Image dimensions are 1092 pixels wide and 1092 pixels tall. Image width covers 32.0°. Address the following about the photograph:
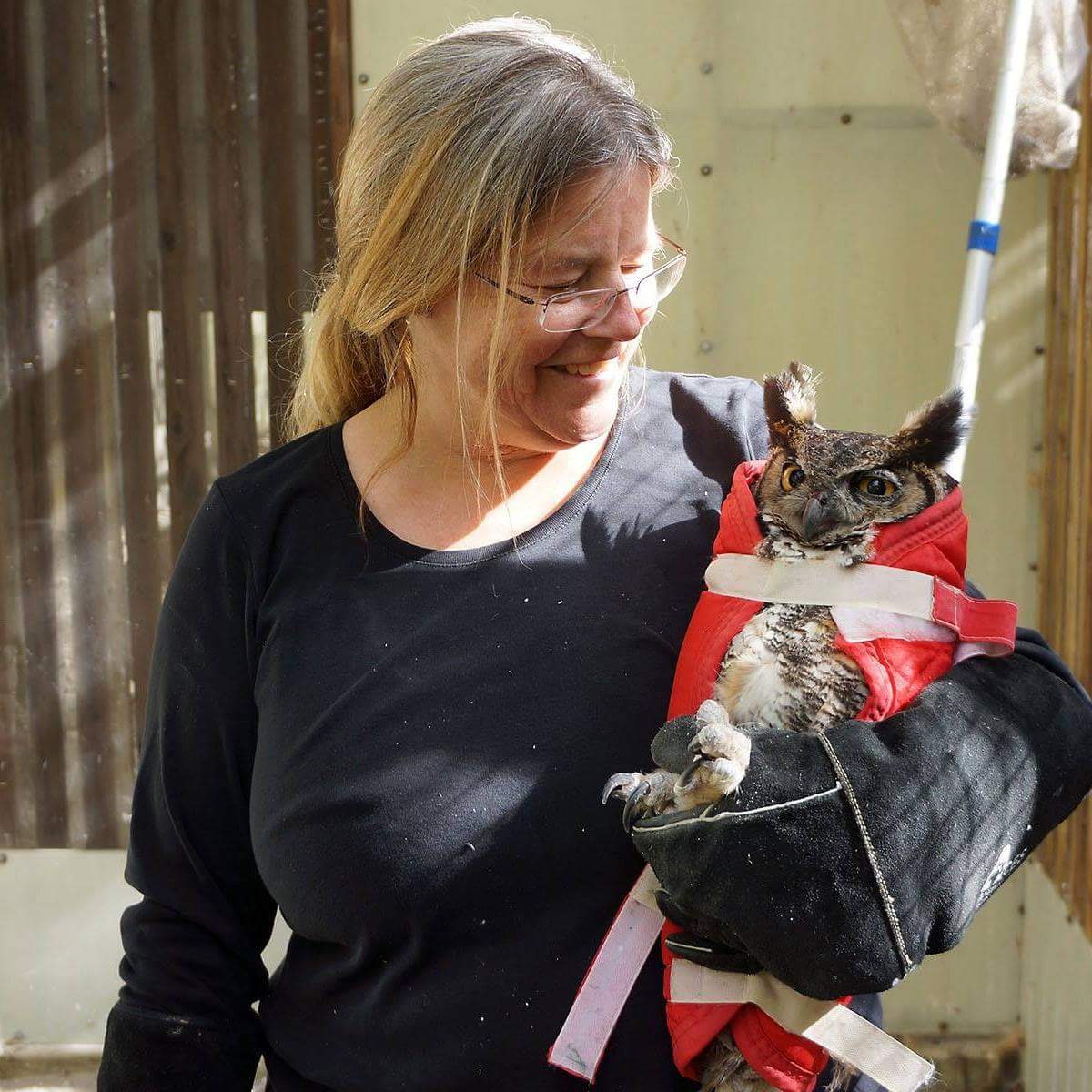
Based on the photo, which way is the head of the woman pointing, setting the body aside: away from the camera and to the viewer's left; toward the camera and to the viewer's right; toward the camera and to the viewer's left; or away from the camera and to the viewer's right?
toward the camera and to the viewer's right

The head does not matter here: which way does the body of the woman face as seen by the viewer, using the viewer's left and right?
facing the viewer

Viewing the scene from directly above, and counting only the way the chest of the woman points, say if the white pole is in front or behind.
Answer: behind
